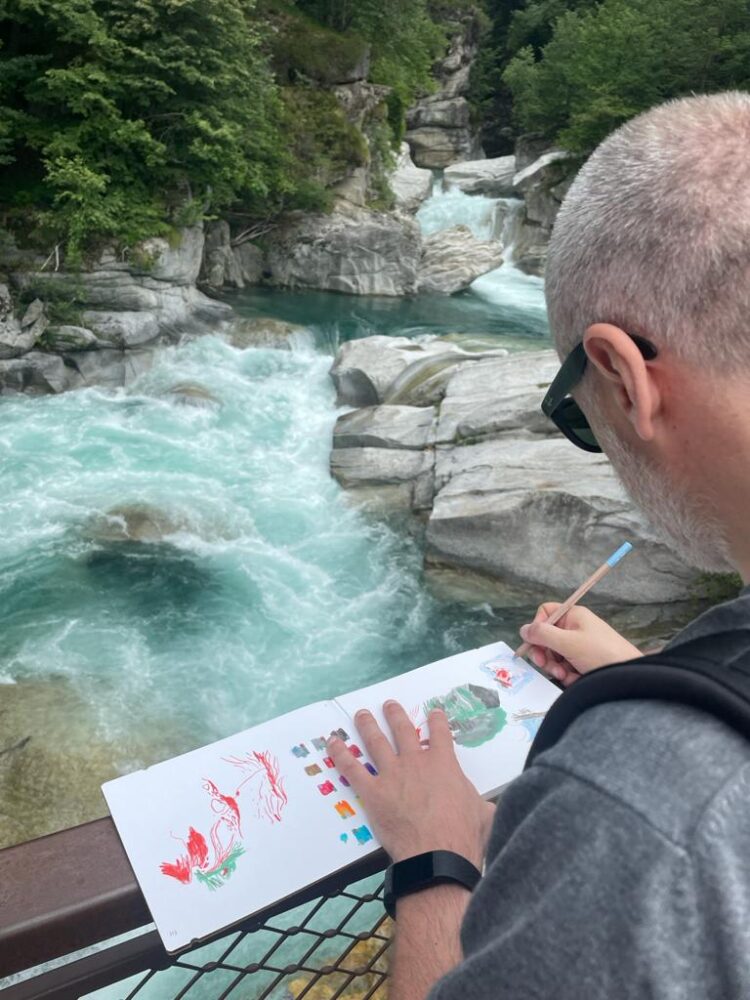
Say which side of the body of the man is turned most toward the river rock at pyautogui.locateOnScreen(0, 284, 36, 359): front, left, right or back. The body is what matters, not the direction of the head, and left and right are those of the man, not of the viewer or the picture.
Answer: front

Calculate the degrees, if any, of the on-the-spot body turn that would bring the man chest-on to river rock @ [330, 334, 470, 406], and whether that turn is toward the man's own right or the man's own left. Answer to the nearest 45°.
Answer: approximately 45° to the man's own right

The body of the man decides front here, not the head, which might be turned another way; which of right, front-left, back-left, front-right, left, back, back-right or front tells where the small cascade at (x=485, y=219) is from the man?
front-right

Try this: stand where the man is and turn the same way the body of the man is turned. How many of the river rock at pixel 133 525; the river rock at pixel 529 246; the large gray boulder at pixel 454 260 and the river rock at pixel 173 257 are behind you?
0

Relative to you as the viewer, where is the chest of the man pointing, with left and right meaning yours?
facing away from the viewer and to the left of the viewer

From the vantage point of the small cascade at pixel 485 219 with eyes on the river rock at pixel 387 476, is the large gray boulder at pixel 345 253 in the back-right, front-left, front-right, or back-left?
front-right

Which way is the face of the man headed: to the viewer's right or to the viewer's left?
to the viewer's left

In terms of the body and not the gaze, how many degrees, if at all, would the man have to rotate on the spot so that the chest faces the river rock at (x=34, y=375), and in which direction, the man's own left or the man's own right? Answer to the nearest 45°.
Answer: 0° — they already face it

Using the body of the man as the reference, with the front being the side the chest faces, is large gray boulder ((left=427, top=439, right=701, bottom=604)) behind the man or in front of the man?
in front

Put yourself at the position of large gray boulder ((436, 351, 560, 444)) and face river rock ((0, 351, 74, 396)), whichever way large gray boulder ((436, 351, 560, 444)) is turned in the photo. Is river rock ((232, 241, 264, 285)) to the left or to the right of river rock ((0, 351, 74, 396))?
right

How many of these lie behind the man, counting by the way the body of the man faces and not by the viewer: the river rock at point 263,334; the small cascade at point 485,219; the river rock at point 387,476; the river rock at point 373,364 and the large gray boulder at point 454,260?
0

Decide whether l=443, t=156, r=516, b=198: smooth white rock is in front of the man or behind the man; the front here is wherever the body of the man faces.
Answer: in front
